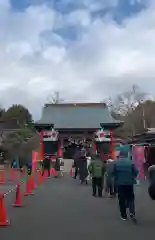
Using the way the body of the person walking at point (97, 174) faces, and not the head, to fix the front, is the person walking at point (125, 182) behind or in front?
behind

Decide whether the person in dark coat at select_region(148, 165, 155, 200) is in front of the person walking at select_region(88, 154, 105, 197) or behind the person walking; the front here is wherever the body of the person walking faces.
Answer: behind

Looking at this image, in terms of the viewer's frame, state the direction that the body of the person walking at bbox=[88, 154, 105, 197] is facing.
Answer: away from the camera
